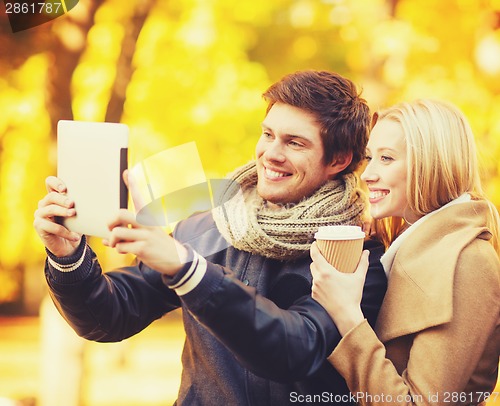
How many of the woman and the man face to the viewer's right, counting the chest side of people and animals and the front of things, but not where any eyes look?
0

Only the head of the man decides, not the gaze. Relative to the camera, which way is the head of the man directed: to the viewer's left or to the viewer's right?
to the viewer's left

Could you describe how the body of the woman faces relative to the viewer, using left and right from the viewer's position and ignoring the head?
facing to the left of the viewer

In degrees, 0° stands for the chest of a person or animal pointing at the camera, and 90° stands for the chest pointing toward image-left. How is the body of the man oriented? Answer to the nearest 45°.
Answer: approximately 45°
